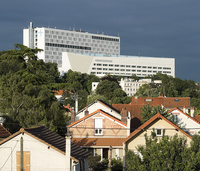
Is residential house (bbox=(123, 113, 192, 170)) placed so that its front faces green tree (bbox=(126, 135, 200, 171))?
yes

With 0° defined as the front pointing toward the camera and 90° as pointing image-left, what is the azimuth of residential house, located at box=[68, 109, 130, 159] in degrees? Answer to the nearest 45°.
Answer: approximately 0°

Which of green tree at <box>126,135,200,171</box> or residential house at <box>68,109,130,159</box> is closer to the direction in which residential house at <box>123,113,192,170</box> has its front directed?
the green tree

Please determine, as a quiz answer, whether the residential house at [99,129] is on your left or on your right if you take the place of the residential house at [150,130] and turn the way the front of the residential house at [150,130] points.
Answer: on your right

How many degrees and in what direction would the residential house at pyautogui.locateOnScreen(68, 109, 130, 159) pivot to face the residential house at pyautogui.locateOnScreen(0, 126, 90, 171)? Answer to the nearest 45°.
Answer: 0° — it already faces it

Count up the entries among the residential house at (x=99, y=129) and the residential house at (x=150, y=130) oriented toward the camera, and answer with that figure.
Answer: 2

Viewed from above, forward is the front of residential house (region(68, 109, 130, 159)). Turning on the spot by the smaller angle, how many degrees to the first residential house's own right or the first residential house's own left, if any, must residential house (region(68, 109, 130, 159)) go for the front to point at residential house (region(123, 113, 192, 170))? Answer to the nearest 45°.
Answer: approximately 45° to the first residential house's own left
